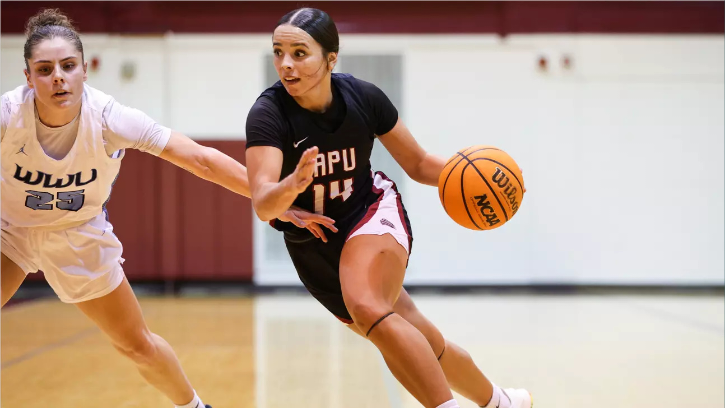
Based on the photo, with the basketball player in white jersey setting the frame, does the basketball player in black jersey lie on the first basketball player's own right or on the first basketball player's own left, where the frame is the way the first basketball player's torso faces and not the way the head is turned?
on the first basketball player's own left

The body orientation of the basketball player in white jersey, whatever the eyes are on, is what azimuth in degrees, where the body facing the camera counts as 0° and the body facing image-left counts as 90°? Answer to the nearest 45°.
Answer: approximately 0°

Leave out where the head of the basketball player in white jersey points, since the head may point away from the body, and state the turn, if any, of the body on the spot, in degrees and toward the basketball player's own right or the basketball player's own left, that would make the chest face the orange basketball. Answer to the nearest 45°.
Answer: approximately 90° to the basketball player's own left
